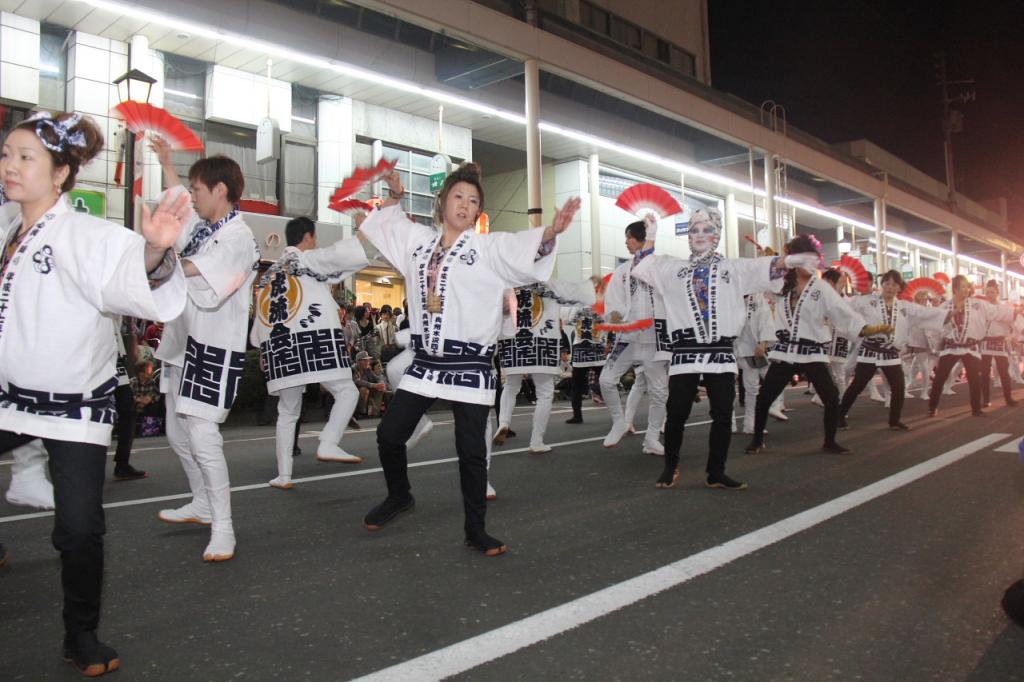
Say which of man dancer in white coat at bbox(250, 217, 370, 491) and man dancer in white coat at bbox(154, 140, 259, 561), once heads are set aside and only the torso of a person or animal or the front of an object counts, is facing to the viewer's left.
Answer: man dancer in white coat at bbox(154, 140, 259, 561)

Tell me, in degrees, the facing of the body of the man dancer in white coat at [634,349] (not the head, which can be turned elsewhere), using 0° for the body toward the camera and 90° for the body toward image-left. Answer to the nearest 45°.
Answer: approximately 45°

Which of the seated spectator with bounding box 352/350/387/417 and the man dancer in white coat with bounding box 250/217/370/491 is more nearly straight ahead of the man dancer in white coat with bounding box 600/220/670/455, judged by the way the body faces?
the man dancer in white coat

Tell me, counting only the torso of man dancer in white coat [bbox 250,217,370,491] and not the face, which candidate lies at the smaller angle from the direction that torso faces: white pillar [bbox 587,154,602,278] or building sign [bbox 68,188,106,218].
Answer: the white pillar

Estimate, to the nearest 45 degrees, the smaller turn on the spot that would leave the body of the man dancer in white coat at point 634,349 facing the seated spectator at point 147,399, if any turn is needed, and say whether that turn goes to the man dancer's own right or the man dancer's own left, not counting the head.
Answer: approximately 45° to the man dancer's own right

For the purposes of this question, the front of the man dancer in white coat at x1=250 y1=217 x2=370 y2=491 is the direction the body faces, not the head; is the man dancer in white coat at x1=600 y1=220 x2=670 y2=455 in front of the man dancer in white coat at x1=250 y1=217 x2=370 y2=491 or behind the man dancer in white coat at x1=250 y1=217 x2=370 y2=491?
in front

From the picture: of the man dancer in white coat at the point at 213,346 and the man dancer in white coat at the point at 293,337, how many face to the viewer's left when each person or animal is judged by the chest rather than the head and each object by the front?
1

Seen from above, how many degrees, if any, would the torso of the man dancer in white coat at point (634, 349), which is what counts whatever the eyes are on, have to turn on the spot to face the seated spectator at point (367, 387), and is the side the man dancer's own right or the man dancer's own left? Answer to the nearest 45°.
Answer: approximately 90° to the man dancer's own right

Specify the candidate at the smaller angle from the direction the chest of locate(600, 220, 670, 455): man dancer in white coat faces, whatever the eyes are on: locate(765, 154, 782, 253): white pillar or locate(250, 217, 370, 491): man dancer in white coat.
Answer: the man dancer in white coat

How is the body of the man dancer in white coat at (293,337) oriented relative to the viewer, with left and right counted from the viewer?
facing away from the viewer and to the right of the viewer

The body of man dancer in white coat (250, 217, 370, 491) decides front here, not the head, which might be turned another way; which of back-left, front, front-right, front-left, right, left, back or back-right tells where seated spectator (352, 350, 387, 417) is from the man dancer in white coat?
front-left

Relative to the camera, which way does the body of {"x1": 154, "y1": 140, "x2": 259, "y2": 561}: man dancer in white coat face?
to the viewer's left

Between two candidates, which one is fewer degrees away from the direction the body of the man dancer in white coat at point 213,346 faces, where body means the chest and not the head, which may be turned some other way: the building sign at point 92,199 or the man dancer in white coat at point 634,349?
the building sign
